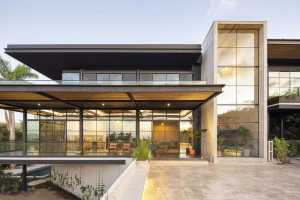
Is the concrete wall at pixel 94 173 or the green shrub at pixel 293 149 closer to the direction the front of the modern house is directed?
the concrete wall

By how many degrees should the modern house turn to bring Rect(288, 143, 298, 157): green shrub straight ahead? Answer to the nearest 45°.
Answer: approximately 90° to its left

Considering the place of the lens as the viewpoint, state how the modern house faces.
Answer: facing the viewer

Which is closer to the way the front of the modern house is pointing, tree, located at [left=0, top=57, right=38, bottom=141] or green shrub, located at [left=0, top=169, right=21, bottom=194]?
the green shrub

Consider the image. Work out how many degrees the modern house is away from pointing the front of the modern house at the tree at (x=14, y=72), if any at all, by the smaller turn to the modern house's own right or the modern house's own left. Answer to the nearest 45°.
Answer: approximately 135° to the modern house's own right

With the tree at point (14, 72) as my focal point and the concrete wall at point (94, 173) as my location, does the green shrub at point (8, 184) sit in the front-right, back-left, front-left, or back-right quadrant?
front-left

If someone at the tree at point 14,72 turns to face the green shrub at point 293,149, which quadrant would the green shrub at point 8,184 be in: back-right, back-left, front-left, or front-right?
front-right
